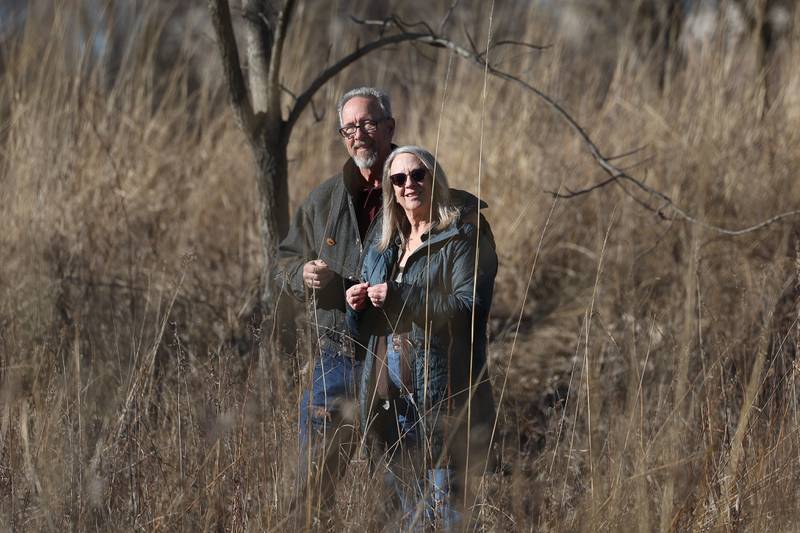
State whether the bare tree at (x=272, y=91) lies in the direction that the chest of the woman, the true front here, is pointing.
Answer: no

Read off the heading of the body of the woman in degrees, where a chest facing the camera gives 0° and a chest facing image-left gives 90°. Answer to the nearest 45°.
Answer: approximately 45°
